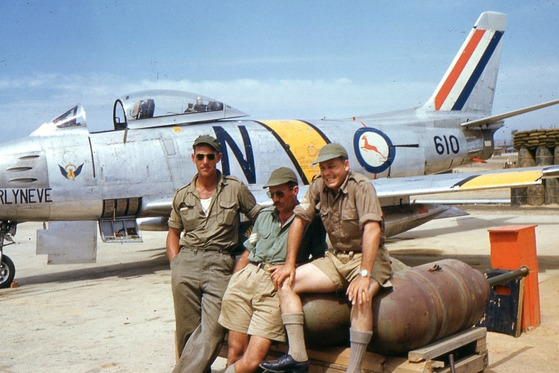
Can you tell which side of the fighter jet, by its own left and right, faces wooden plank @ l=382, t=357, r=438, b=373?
left

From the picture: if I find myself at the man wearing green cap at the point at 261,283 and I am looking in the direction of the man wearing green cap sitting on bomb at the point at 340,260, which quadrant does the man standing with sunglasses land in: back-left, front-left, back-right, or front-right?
back-left

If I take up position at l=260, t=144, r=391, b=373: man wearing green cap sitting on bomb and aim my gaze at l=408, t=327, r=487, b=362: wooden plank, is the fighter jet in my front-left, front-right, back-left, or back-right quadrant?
back-left

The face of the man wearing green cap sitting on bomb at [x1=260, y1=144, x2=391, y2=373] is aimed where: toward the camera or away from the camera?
toward the camera

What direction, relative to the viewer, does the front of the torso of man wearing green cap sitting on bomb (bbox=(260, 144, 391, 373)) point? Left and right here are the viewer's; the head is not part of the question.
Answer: facing the viewer and to the left of the viewer

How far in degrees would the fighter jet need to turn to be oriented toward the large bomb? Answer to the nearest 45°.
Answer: approximately 90° to its left

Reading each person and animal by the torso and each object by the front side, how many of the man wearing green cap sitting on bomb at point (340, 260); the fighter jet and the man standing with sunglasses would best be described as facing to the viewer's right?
0

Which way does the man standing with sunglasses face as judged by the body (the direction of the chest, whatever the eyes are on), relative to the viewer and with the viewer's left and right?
facing the viewer

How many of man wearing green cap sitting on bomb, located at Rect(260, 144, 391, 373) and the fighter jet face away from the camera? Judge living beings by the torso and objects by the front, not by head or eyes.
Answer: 0

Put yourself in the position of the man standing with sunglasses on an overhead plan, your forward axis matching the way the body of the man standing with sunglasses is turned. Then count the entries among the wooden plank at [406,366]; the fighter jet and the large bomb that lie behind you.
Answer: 1

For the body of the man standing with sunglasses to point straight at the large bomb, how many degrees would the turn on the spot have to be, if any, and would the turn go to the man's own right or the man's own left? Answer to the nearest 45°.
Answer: approximately 45° to the man's own left

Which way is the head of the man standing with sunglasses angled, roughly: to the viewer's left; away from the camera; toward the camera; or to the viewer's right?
toward the camera

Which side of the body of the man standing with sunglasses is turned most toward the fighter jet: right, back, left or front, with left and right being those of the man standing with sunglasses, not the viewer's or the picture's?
back

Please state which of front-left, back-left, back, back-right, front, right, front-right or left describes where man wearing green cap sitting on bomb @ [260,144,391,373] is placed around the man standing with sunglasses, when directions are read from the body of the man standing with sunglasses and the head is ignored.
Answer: front-left

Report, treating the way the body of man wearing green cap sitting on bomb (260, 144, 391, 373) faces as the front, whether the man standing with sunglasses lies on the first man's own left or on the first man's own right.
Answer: on the first man's own right

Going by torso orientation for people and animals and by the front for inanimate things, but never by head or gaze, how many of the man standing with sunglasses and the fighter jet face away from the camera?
0

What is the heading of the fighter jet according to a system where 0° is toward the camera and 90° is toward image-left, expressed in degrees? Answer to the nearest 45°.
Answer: approximately 45°

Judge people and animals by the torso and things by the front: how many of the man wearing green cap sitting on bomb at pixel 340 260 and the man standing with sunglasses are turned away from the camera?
0
